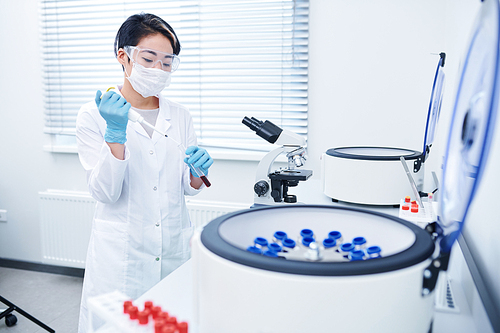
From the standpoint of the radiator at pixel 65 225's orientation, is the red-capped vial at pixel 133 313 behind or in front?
in front

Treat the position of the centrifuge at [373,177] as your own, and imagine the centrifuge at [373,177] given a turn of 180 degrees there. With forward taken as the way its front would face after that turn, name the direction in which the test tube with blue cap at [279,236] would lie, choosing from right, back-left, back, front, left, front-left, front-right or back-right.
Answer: right

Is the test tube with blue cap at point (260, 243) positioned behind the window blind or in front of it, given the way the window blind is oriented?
in front

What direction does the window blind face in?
toward the camera

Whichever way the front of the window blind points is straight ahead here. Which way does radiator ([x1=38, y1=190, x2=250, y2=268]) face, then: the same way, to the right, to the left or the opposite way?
the same way

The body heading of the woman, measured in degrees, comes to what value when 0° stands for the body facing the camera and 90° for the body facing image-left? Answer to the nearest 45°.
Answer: approximately 315°

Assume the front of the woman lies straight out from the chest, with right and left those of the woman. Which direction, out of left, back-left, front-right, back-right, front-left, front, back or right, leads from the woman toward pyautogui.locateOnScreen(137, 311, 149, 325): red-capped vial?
front-right

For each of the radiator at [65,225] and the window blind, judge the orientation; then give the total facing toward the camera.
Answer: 2

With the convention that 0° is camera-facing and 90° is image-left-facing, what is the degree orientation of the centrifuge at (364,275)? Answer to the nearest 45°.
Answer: approximately 90°

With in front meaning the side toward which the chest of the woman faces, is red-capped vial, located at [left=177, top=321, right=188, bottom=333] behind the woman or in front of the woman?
in front

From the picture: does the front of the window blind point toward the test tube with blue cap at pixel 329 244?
yes

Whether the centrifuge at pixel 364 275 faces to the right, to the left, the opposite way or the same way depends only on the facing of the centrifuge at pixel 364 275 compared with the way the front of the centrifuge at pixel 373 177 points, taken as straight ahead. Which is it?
the same way

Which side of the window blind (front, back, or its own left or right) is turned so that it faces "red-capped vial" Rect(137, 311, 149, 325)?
front

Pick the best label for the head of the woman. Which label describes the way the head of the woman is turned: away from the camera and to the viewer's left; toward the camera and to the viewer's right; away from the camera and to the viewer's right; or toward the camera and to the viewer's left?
toward the camera and to the viewer's right

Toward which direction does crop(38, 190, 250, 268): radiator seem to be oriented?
toward the camera
